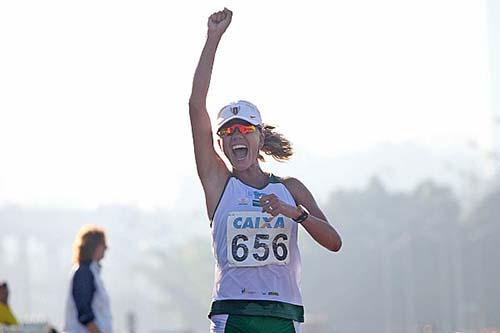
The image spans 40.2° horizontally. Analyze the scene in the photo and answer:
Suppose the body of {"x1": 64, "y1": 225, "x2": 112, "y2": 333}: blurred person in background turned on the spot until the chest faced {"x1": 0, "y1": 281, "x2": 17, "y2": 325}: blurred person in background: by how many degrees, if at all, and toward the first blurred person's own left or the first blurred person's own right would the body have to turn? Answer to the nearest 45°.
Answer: approximately 135° to the first blurred person's own left

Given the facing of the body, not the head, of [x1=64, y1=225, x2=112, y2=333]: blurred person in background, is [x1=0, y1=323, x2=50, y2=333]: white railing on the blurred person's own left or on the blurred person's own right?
on the blurred person's own right

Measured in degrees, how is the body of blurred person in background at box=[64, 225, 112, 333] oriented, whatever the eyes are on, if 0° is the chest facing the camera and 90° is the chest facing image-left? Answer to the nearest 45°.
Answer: approximately 270°
